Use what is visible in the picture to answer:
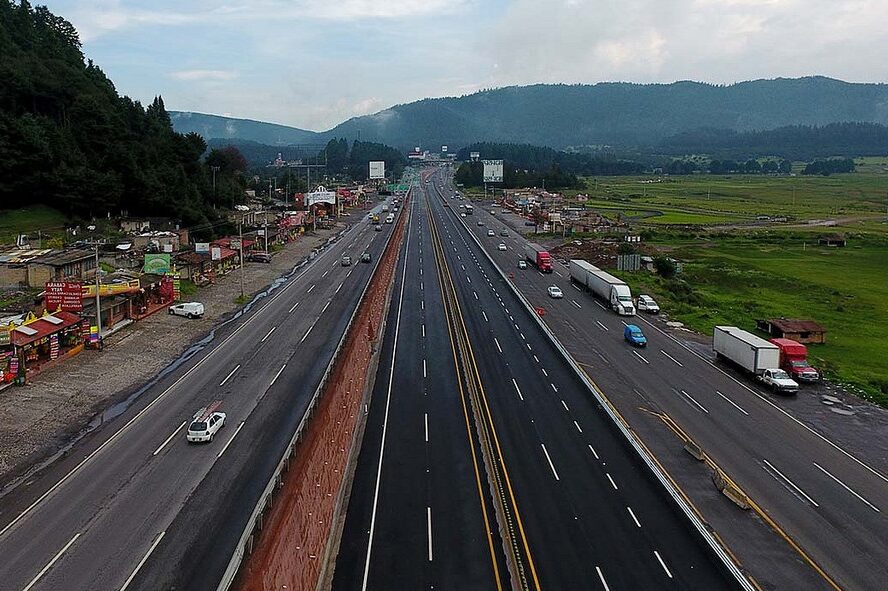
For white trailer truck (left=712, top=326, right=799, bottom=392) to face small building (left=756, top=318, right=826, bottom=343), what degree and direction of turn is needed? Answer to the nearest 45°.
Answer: approximately 135° to its left

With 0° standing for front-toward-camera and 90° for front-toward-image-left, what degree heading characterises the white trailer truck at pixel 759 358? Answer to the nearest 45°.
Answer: approximately 315°

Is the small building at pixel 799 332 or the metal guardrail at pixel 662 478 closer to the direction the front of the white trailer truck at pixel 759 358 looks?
the metal guardrail

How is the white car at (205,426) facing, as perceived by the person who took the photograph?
facing away from the viewer and to the right of the viewer

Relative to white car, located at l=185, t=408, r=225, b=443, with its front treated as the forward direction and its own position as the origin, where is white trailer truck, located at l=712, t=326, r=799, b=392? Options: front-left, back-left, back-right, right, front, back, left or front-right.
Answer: front-right

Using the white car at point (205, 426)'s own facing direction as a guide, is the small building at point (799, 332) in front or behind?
in front

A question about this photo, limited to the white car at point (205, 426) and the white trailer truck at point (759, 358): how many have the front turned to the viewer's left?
0

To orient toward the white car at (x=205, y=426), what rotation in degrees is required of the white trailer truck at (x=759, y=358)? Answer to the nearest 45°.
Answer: approximately 90° to its right

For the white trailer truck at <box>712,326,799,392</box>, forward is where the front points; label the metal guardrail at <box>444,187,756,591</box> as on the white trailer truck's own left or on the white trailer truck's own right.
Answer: on the white trailer truck's own right
